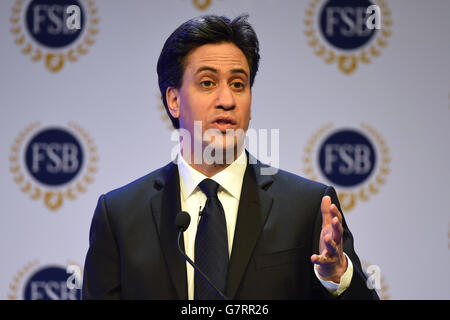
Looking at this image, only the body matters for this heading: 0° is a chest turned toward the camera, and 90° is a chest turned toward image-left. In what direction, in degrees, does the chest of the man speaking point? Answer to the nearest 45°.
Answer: approximately 0°
